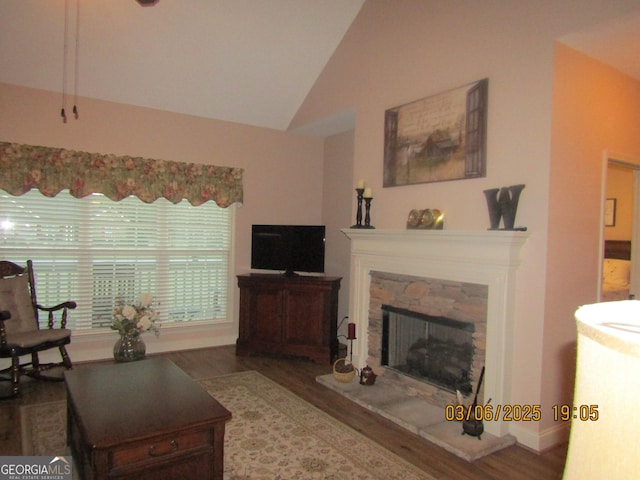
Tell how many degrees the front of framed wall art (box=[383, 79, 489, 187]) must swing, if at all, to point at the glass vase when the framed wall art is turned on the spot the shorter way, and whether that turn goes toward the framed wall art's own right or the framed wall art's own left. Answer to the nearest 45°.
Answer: approximately 45° to the framed wall art's own right

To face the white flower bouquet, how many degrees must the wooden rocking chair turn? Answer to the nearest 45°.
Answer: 0° — it already faces it

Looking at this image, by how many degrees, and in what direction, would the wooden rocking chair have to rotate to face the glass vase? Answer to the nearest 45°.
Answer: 0° — it already faces it

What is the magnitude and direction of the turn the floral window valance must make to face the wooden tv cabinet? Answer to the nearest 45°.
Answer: approximately 45° to its left

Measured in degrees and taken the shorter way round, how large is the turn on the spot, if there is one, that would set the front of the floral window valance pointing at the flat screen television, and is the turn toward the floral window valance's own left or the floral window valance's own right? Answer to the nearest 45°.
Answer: approximately 45° to the floral window valance's own left

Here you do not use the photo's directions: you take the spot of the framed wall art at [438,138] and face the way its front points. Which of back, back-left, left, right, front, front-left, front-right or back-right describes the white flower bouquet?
front-right

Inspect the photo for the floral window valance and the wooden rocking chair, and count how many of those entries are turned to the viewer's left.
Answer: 0

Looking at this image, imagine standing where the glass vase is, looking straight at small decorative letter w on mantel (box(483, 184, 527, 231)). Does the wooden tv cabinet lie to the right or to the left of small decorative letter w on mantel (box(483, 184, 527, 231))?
left

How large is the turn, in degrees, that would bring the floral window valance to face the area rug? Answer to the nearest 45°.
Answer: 0° — it already faces it

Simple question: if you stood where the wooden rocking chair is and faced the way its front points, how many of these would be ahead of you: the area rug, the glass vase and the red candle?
3
